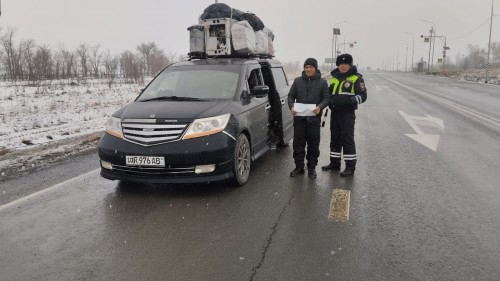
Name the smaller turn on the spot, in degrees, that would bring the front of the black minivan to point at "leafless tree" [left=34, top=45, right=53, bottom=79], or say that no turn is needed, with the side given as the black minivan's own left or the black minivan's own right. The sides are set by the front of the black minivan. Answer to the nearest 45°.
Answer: approximately 135° to the black minivan's own right

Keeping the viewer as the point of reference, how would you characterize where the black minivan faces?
facing the viewer and to the left of the viewer
